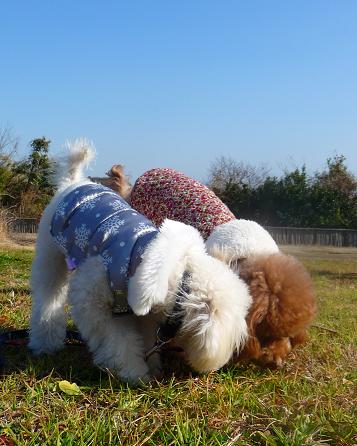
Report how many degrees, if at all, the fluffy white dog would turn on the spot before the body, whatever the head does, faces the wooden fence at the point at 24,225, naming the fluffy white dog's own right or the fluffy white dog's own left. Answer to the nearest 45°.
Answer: approximately 135° to the fluffy white dog's own left

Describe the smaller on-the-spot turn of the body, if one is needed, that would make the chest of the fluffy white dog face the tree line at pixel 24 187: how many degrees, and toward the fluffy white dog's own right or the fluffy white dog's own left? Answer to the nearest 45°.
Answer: approximately 135° to the fluffy white dog's own left

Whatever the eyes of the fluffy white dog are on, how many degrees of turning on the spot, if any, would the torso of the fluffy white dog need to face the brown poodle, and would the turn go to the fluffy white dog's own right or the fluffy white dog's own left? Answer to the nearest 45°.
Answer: approximately 45° to the fluffy white dog's own left

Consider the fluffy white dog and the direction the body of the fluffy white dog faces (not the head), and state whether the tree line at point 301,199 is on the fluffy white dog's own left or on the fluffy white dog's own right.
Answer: on the fluffy white dog's own left

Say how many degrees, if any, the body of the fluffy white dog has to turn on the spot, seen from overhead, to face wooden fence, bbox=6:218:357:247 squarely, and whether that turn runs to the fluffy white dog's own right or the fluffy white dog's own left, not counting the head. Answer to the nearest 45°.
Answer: approximately 135° to the fluffy white dog's own left

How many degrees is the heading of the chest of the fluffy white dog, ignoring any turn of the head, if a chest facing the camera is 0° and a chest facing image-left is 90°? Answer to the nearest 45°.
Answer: approximately 315°
